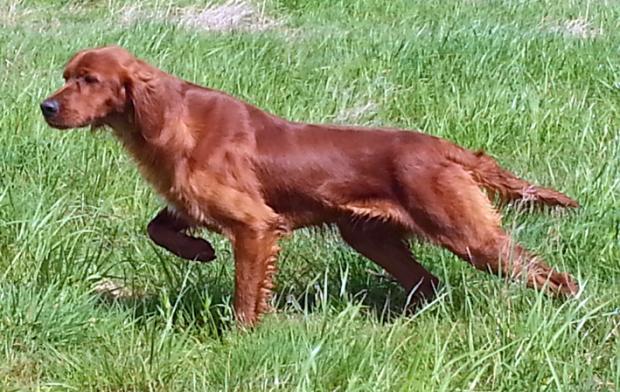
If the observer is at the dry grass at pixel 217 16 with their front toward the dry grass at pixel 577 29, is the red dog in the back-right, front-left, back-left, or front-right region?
front-right

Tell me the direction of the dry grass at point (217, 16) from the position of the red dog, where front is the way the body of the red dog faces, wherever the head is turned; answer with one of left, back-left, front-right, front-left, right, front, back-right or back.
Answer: right

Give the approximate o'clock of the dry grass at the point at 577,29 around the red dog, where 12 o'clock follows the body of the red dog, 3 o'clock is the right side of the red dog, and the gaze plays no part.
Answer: The dry grass is roughly at 4 o'clock from the red dog.

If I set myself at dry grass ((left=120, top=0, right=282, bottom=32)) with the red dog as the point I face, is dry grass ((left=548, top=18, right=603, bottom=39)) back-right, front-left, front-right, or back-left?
front-left

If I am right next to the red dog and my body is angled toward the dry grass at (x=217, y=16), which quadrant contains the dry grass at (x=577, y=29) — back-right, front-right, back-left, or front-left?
front-right

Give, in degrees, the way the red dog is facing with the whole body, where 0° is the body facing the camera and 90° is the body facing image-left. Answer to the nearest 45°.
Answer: approximately 90°
